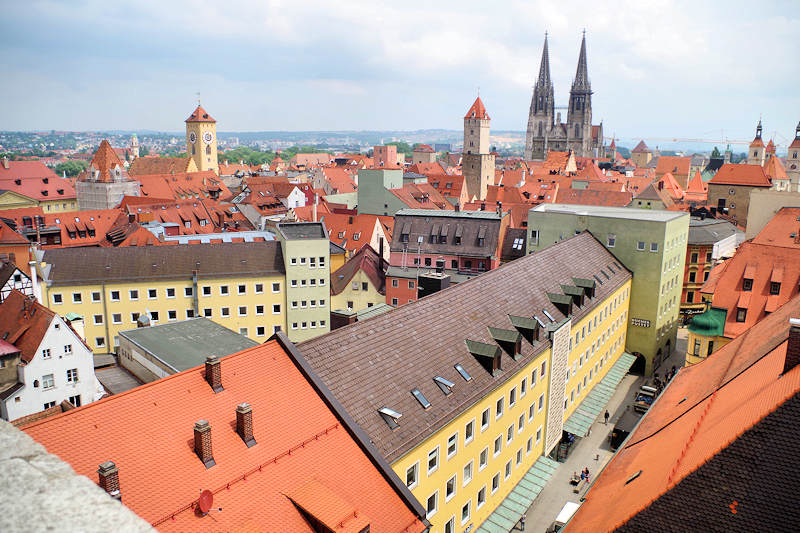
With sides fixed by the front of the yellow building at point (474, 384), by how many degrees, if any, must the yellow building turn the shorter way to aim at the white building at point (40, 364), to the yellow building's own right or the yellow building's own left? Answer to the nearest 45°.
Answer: approximately 135° to the yellow building's own right

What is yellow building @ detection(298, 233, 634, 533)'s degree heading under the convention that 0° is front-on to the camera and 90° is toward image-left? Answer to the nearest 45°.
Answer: approximately 315°
